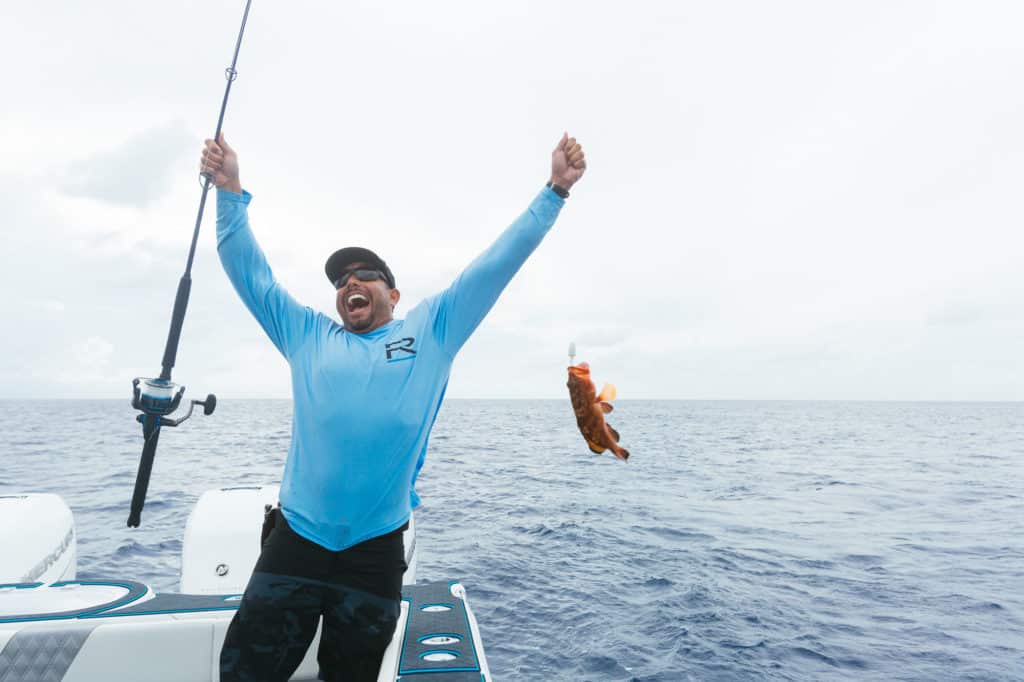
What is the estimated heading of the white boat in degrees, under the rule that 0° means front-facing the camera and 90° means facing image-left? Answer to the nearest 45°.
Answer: approximately 0°

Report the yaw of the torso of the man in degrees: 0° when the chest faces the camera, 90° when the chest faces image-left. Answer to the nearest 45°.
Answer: approximately 0°
